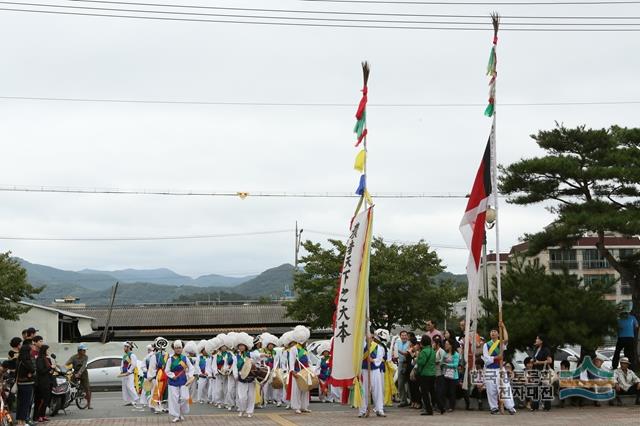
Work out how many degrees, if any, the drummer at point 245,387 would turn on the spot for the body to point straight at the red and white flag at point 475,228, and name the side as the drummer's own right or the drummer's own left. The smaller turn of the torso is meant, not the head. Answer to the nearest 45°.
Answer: approximately 90° to the drummer's own left

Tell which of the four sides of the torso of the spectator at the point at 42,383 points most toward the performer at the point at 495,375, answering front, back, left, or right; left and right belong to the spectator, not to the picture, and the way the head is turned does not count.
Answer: front

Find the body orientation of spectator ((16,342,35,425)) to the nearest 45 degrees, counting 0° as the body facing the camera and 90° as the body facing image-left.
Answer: approximately 270°

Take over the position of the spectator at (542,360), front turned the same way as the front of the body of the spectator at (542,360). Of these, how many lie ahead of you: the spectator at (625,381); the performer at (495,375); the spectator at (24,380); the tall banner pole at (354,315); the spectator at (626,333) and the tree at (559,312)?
3

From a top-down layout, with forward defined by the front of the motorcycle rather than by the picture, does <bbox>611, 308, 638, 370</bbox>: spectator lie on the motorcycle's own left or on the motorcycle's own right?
on the motorcycle's own left

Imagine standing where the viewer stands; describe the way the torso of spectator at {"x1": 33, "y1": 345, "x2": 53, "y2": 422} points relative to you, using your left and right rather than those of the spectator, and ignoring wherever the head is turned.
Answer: facing to the right of the viewer

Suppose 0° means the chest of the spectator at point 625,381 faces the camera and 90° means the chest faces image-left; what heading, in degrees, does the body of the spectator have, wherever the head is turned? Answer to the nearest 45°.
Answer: approximately 0°
